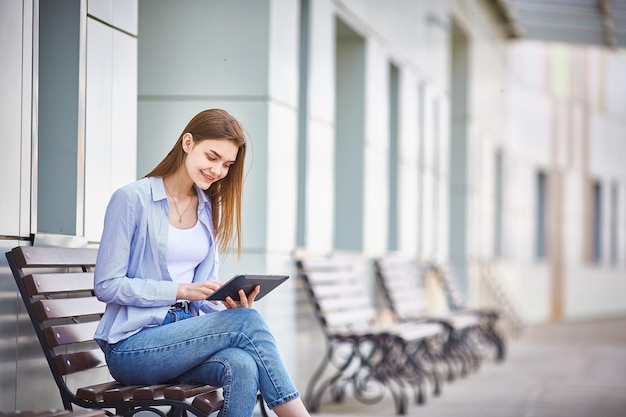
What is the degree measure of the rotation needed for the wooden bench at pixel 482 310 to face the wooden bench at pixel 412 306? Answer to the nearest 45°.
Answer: approximately 90° to its right

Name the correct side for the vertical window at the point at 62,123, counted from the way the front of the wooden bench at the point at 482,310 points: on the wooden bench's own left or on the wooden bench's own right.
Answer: on the wooden bench's own right

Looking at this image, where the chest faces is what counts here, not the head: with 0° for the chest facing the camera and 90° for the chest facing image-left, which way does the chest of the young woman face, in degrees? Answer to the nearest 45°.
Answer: approximately 315°

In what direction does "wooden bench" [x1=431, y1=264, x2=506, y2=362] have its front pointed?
to the viewer's right

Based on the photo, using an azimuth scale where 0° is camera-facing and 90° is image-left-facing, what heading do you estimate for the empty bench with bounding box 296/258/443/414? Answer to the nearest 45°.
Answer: approximately 315°

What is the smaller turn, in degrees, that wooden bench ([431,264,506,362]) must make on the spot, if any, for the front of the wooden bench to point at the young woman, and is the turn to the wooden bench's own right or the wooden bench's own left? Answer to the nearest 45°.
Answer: approximately 90° to the wooden bench's own right
